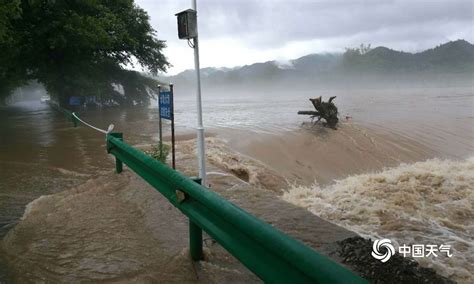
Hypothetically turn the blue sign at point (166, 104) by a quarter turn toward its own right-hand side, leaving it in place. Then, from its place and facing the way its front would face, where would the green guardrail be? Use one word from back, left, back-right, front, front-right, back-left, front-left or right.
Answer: back-left

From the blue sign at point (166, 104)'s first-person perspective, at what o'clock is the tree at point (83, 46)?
The tree is roughly at 4 o'clock from the blue sign.

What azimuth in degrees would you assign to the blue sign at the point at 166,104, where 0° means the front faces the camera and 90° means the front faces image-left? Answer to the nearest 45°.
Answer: approximately 45°

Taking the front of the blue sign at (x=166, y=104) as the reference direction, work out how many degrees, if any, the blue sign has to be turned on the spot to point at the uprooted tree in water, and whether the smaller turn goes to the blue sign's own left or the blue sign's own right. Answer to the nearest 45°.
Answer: approximately 180°
